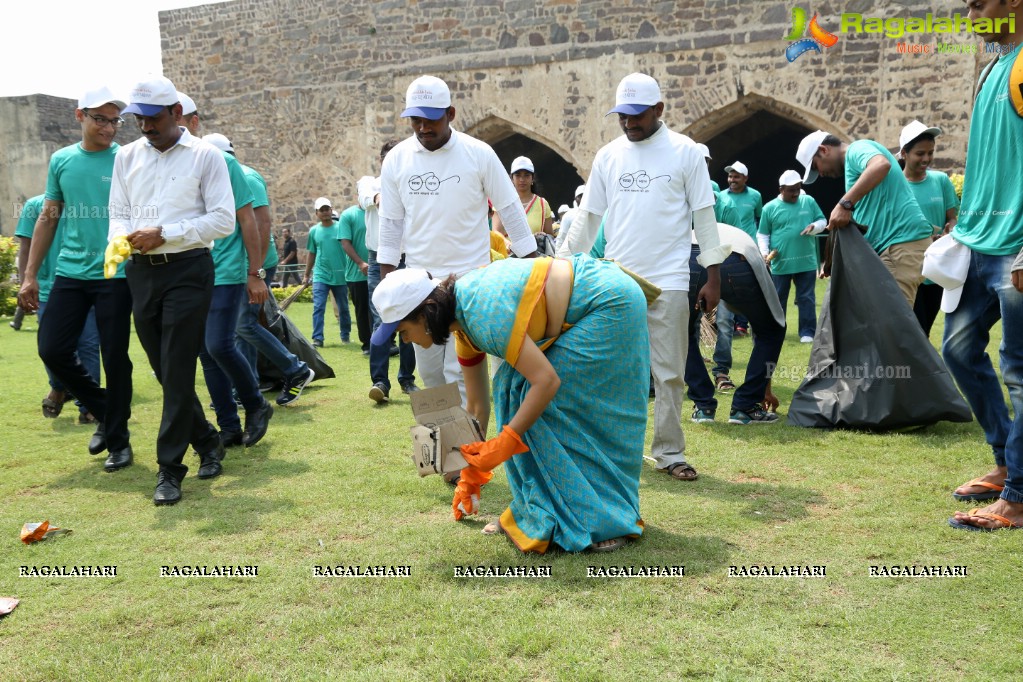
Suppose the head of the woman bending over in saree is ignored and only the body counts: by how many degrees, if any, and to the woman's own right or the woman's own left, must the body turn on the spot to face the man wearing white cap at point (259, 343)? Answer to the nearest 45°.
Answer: approximately 45° to the woman's own right

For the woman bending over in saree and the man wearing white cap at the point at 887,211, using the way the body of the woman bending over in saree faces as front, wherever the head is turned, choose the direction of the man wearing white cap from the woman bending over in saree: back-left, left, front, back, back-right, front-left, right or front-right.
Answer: back-right

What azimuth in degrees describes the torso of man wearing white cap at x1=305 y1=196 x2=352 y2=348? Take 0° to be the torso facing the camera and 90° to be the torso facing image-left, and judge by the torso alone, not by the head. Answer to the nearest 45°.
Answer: approximately 0°

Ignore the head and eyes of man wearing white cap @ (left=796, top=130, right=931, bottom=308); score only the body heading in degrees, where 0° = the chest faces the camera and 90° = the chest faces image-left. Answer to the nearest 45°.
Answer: approximately 90°

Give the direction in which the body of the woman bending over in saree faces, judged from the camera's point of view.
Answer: to the viewer's left

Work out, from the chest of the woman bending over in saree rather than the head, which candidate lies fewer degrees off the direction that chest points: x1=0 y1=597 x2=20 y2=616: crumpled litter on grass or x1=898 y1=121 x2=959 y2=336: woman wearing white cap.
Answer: the crumpled litter on grass

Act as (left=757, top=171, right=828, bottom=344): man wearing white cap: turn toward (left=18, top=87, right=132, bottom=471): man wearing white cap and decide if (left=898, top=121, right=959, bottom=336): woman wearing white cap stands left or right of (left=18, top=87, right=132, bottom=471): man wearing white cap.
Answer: left

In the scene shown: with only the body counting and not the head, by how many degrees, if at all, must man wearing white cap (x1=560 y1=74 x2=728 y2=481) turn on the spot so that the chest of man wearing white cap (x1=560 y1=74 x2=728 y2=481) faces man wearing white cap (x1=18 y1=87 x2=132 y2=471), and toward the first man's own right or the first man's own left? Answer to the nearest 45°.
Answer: approximately 90° to the first man's own right

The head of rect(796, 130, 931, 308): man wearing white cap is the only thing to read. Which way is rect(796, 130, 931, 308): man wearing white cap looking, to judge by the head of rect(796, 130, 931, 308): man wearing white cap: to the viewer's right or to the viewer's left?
to the viewer's left

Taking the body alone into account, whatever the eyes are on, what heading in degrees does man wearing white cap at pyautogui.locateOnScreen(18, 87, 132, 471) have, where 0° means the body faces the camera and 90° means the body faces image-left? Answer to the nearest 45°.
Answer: approximately 315°

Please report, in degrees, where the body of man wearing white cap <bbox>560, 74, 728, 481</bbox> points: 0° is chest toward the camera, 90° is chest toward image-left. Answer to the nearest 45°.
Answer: approximately 0°

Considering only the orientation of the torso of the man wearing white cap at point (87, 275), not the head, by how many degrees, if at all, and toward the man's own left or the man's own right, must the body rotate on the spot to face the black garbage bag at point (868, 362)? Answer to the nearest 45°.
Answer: approximately 45° to the man's own left
